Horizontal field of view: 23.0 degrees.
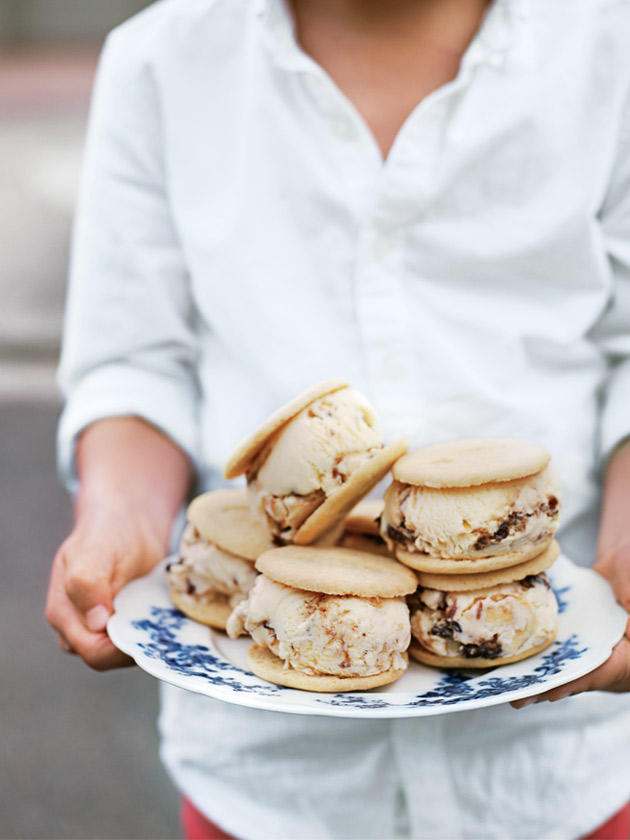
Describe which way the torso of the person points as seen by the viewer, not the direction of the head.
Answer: toward the camera
